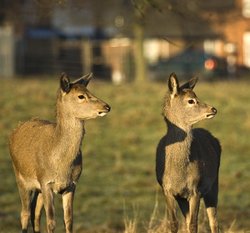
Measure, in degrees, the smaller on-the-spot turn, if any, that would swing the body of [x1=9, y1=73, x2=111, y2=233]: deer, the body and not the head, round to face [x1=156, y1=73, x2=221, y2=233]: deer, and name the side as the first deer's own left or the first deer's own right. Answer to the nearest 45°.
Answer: approximately 45° to the first deer's own left

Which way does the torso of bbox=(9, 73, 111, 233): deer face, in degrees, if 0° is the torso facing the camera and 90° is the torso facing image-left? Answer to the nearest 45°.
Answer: approximately 315°
